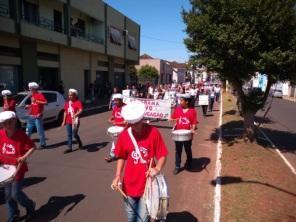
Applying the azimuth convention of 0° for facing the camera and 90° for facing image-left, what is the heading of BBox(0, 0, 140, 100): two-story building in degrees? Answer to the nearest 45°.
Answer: approximately 315°

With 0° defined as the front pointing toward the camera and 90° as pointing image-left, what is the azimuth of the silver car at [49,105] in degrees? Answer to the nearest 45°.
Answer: approximately 45°

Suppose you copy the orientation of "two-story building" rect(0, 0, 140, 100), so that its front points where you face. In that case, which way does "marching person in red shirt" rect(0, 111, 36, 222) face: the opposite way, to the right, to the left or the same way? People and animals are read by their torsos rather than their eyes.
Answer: to the right

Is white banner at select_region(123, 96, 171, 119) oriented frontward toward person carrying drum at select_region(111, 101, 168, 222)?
yes

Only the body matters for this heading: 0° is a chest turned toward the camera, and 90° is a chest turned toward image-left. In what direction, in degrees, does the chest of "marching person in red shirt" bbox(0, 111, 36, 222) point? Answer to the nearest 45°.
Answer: approximately 45°

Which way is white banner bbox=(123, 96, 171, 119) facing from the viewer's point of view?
toward the camera

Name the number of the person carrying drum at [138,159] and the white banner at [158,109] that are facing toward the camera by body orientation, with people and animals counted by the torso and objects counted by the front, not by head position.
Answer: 2

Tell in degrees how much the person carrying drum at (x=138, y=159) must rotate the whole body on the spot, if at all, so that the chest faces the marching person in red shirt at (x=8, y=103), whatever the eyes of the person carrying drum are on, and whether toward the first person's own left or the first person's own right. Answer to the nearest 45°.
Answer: approximately 135° to the first person's own right

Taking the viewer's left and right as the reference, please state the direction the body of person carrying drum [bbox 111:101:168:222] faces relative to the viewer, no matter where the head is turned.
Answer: facing the viewer
